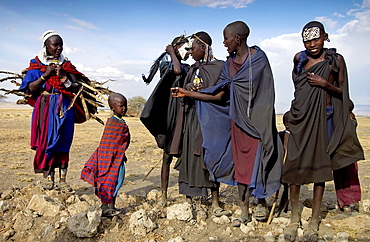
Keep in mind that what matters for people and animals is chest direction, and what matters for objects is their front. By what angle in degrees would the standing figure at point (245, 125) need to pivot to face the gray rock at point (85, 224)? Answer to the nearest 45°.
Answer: approximately 45° to its right

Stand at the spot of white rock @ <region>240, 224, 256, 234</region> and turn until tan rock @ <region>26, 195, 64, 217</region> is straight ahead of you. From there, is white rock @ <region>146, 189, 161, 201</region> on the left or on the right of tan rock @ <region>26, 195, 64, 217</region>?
right

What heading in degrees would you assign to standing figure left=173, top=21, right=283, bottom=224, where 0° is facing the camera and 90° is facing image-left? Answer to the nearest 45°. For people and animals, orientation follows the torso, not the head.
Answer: approximately 45°

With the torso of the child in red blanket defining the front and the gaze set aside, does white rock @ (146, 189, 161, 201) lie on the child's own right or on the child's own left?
on the child's own left
